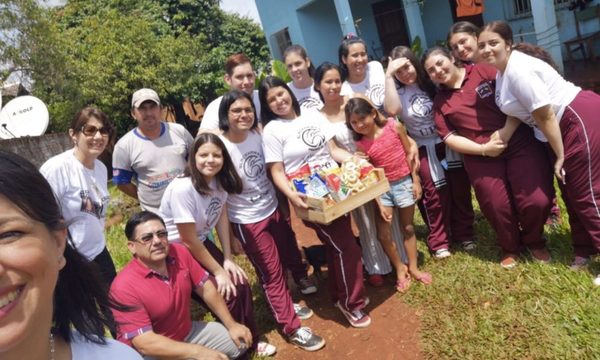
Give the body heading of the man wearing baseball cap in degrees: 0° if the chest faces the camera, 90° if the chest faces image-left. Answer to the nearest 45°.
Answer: approximately 0°
